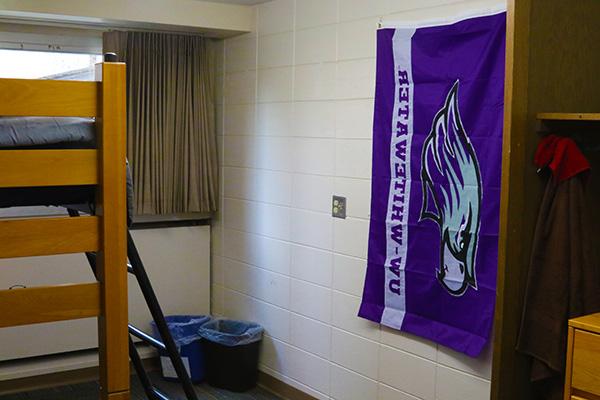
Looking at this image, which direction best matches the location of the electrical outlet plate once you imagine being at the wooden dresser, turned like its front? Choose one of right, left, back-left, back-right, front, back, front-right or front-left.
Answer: right

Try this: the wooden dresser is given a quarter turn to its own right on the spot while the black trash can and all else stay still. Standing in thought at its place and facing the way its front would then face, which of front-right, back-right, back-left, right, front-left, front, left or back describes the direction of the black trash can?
front

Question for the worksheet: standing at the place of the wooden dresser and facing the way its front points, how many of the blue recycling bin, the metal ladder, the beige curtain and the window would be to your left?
0

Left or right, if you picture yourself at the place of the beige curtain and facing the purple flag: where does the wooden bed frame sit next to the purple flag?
right

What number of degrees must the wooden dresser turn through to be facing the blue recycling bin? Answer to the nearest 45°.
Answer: approximately 90° to its right

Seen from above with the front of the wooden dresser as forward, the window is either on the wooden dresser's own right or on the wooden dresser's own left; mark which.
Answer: on the wooden dresser's own right

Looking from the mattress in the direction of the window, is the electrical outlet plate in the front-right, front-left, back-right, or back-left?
front-right

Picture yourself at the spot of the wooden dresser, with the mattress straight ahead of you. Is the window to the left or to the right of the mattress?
right

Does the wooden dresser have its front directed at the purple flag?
no

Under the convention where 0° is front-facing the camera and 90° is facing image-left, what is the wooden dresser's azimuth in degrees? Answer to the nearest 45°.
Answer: approximately 45°

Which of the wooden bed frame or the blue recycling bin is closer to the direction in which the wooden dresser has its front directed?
the wooden bed frame

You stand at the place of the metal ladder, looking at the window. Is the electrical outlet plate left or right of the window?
right

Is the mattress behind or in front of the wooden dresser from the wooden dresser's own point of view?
in front

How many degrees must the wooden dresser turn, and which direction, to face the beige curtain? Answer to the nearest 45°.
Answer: approximately 90° to its right

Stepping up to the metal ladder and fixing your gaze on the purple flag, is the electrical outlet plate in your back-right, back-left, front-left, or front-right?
front-left

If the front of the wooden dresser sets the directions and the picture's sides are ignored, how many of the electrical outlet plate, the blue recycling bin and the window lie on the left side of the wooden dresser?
0

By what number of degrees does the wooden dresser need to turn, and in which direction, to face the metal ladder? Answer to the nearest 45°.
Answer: approximately 45° to its right
